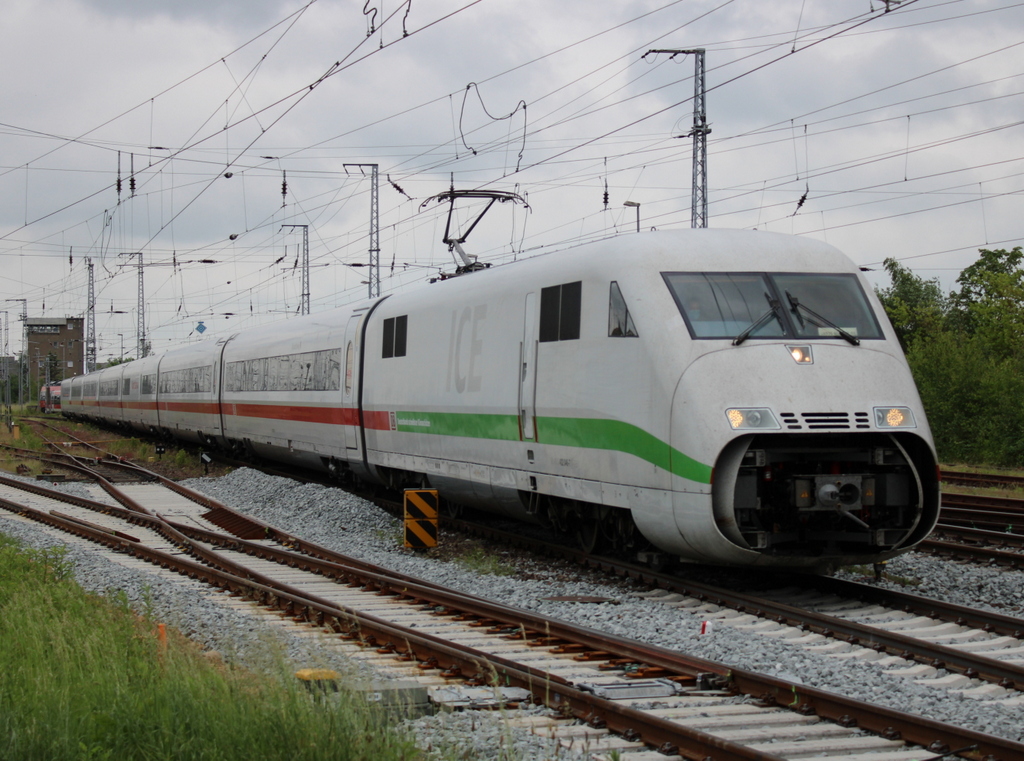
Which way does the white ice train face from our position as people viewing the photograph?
facing the viewer and to the right of the viewer

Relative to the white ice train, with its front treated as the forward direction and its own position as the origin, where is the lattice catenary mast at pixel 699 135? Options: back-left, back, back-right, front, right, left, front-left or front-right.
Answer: back-left
